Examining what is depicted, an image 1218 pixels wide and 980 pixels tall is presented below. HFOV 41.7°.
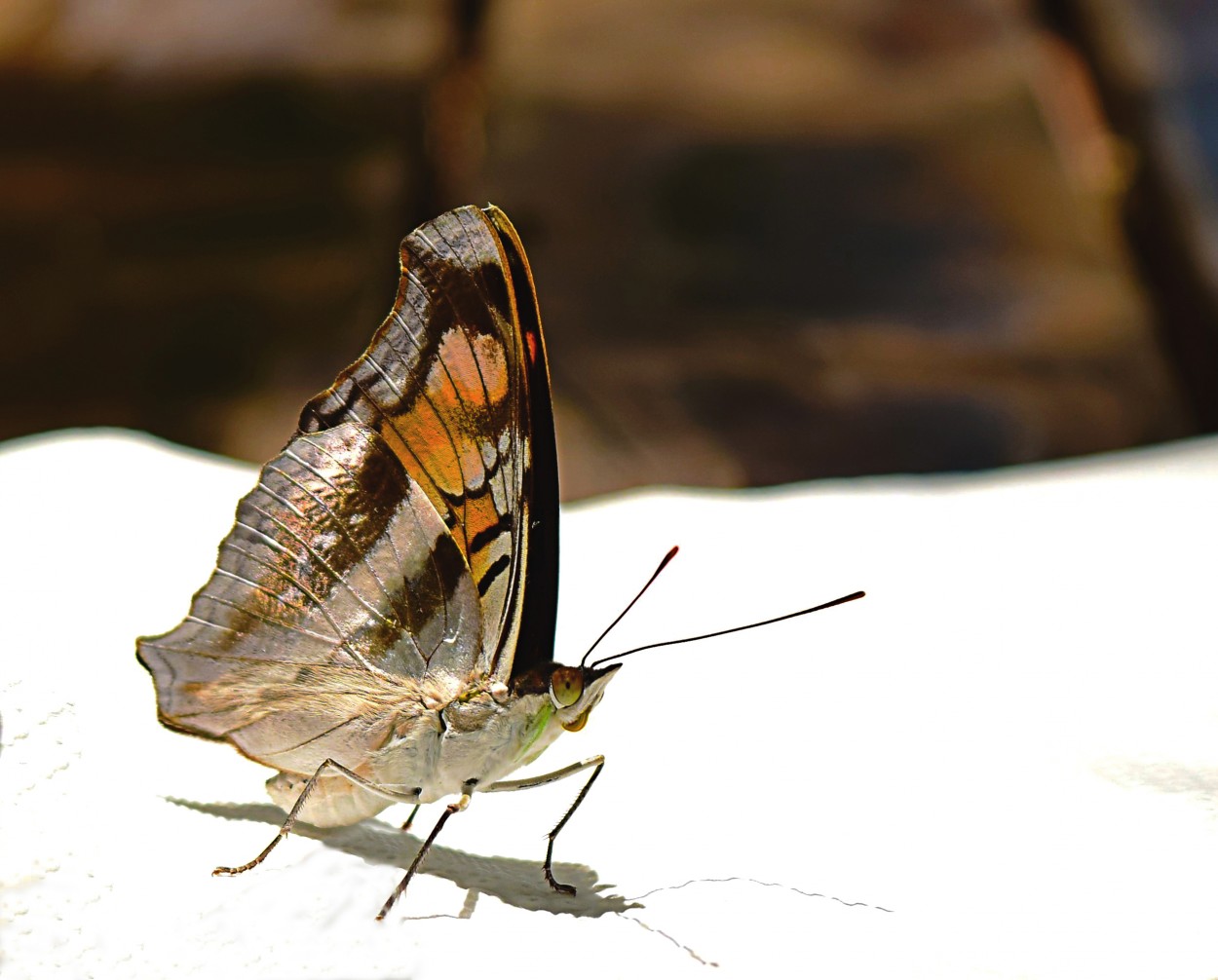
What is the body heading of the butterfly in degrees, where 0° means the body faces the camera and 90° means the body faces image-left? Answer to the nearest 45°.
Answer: approximately 270°
